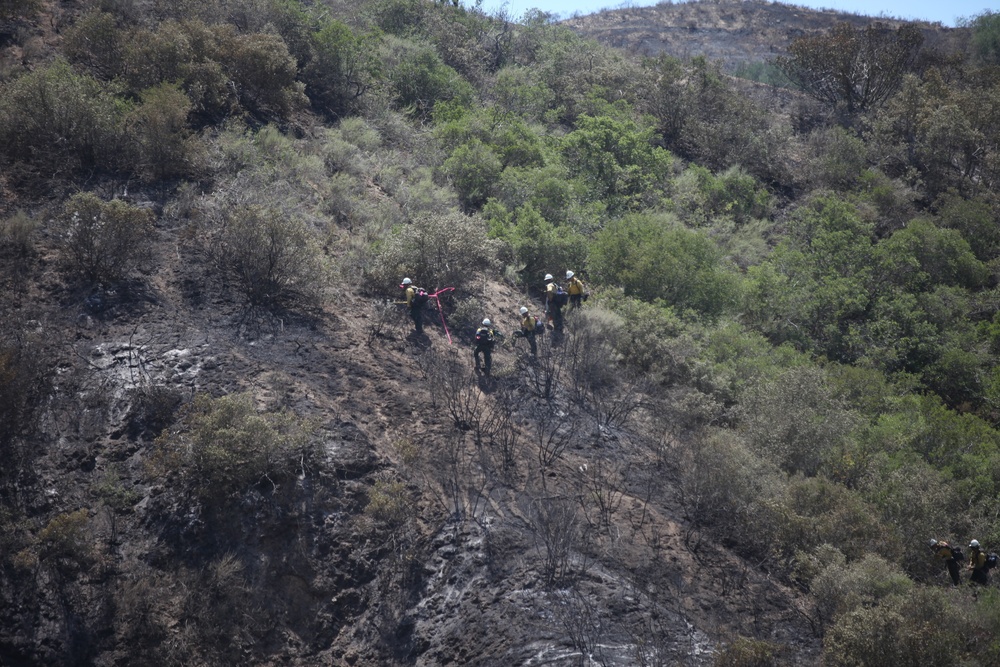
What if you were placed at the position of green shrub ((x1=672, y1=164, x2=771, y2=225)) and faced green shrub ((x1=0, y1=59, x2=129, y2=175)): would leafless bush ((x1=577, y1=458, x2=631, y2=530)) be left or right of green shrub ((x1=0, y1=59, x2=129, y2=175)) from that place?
left

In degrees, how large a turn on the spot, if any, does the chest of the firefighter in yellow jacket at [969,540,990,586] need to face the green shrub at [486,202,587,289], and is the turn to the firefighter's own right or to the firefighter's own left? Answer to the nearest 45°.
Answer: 0° — they already face it

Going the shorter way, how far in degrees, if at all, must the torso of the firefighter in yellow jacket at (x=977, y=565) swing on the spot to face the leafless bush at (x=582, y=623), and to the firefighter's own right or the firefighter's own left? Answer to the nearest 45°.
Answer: approximately 45° to the firefighter's own left

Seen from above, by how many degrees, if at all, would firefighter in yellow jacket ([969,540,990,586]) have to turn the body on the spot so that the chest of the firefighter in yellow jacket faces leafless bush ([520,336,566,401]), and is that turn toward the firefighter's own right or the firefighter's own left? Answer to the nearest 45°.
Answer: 0° — they already face it

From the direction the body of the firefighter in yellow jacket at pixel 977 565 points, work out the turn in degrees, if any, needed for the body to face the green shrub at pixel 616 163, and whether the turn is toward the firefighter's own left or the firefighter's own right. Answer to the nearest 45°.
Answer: approximately 45° to the firefighter's own right

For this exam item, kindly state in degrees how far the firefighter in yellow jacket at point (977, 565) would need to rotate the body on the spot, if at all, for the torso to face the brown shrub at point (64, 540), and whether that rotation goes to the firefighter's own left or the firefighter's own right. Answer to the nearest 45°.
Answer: approximately 45° to the firefighter's own left

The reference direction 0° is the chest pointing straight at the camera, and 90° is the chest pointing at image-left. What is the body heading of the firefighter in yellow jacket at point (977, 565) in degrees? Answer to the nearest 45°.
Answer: approximately 90°

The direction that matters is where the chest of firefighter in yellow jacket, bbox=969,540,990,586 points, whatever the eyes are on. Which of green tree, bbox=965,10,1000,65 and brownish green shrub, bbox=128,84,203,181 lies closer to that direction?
the brownish green shrub

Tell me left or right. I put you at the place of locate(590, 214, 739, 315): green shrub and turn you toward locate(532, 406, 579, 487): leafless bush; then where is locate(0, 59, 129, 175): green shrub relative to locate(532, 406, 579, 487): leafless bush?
right
